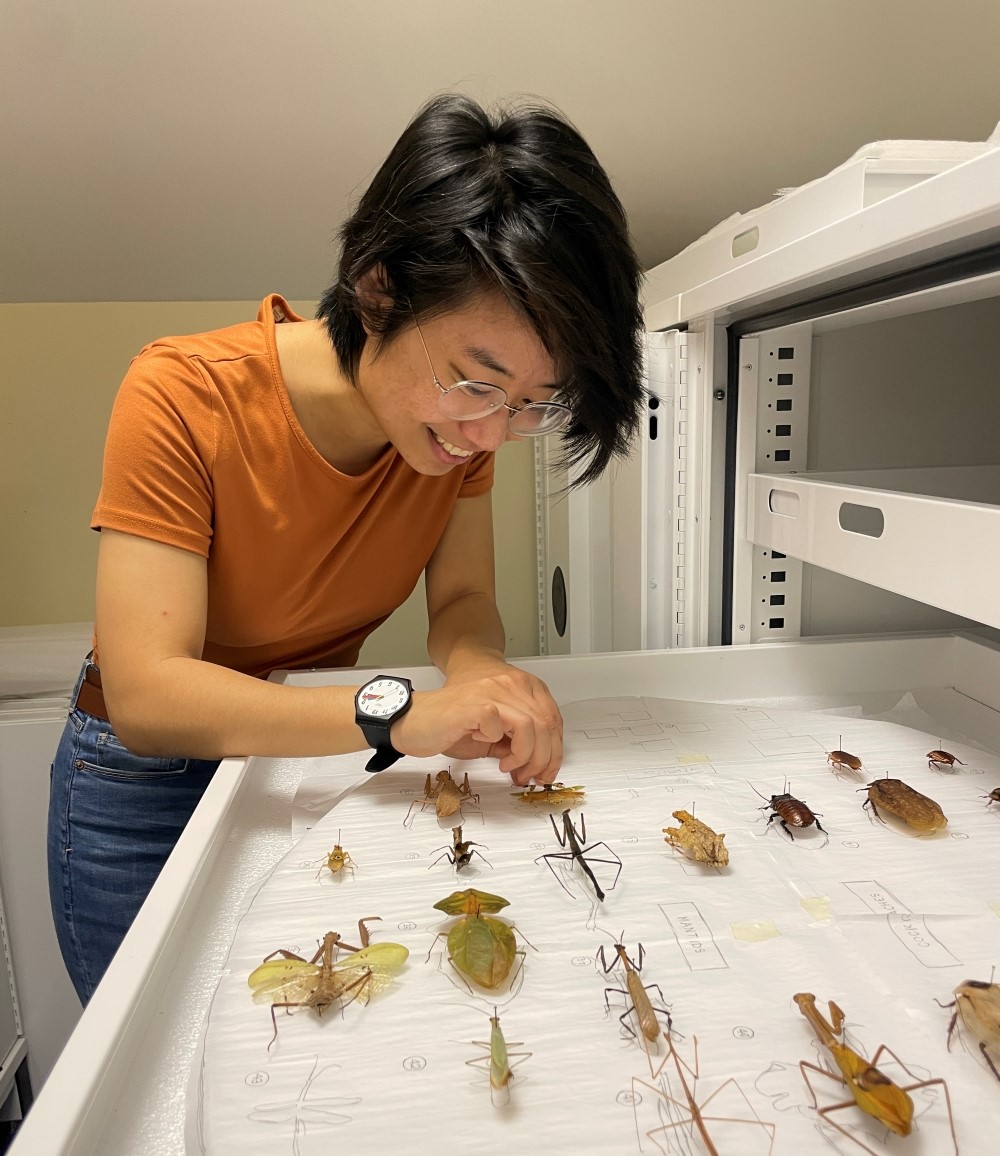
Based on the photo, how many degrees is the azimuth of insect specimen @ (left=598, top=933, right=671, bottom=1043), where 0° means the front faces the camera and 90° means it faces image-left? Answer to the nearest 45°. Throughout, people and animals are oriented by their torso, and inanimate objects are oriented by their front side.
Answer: approximately 180°

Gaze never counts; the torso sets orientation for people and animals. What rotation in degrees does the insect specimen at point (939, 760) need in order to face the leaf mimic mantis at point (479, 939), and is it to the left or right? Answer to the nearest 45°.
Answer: approximately 45° to its left

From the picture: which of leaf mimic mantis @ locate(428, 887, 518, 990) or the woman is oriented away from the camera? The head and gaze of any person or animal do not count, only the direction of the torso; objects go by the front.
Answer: the leaf mimic mantis

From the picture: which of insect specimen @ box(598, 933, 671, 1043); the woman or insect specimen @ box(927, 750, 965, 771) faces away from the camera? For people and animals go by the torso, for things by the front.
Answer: insect specimen @ box(598, 933, 671, 1043)

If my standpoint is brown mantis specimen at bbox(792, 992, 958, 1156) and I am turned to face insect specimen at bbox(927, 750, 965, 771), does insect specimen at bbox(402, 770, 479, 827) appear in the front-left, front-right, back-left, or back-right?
front-left

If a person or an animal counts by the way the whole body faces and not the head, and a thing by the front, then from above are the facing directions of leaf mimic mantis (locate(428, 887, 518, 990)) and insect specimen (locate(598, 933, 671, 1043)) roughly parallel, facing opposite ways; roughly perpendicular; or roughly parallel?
roughly parallel

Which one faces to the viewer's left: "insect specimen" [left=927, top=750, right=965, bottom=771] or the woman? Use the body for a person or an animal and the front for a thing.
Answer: the insect specimen

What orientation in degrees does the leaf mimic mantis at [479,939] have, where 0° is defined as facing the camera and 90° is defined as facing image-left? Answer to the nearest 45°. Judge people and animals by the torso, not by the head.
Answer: approximately 180°

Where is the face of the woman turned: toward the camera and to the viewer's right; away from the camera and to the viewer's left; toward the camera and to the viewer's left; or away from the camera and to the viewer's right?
toward the camera and to the viewer's right

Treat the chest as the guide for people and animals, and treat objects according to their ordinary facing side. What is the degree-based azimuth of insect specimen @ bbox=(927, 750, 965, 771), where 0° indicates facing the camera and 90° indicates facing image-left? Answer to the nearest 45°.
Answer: approximately 90°

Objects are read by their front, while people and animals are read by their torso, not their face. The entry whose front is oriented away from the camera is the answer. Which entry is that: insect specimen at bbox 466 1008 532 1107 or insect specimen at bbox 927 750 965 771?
insect specimen at bbox 466 1008 532 1107
